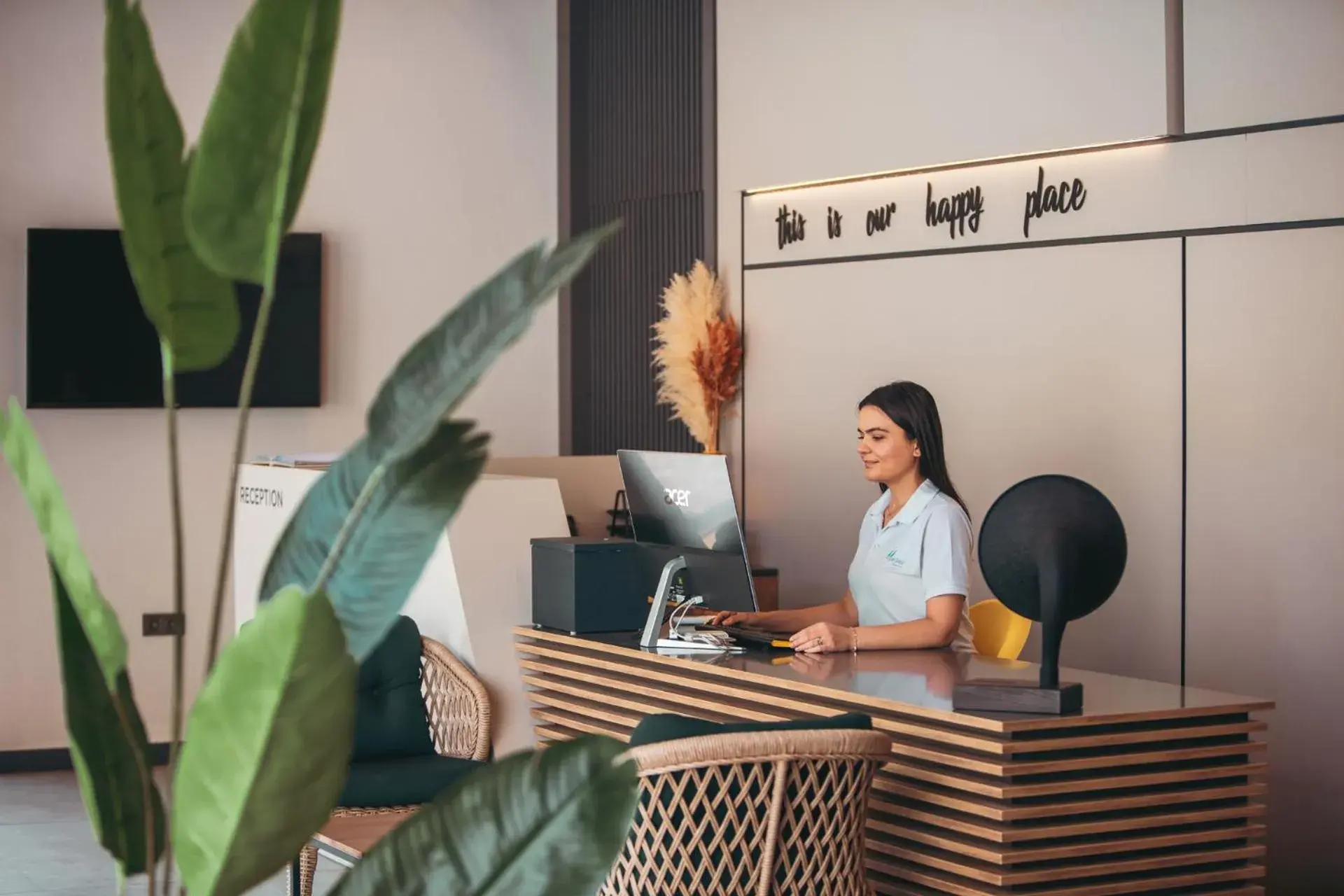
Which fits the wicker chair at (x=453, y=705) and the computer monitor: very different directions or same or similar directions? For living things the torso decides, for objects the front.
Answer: very different directions

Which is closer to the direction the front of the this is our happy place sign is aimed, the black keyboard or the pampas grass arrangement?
the black keyboard

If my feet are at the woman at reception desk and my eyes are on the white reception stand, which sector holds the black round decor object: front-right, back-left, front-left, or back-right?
back-left

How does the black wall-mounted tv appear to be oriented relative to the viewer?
toward the camera

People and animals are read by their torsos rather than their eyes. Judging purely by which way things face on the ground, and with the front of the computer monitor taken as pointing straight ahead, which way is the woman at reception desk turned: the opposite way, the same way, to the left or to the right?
the opposite way

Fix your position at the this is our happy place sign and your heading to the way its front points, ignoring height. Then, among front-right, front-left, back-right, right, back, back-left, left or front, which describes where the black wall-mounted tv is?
front-right

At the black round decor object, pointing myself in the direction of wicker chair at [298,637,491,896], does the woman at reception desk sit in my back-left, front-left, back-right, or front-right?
front-right

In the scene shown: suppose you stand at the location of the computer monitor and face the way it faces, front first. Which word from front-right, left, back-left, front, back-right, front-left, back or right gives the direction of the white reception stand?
left

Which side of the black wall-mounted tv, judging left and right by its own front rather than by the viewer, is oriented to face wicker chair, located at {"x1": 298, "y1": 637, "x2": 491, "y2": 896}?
front

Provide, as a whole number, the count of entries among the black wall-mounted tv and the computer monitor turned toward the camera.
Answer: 1

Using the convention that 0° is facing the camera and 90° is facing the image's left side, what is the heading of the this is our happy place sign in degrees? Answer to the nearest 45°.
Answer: approximately 45°

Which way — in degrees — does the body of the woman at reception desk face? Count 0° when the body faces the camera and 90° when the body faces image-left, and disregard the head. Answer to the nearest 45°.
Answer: approximately 45°

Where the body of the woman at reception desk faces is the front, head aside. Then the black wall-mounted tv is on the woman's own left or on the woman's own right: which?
on the woman's own right

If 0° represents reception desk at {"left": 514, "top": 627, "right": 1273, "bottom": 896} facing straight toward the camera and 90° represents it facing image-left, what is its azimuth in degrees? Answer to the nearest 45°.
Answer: approximately 45°

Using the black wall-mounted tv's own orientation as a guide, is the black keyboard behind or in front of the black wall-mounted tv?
in front

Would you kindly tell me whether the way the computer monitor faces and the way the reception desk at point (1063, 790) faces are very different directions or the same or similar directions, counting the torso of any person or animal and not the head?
very different directions

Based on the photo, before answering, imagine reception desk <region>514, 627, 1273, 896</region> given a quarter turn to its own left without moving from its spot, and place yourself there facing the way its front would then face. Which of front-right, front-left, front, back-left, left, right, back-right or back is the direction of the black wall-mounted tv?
back

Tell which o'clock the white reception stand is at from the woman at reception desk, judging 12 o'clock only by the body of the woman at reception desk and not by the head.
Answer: The white reception stand is roughly at 2 o'clock from the woman at reception desk.
